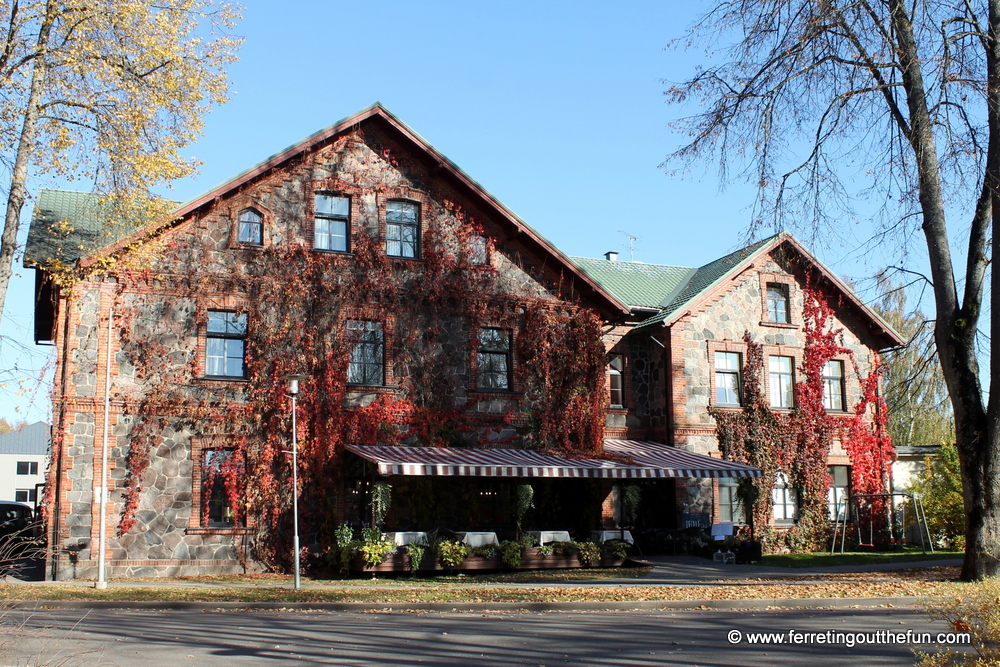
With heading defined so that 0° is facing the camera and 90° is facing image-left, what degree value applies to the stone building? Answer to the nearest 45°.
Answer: approximately 0°
